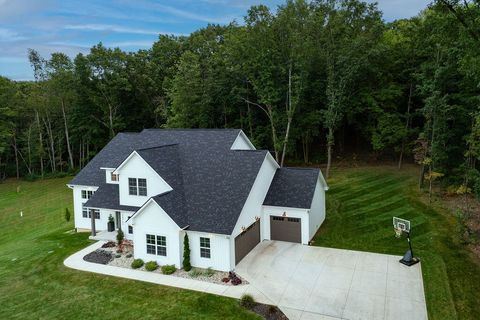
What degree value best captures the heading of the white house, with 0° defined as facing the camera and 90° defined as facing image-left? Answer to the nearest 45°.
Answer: approximately 45°

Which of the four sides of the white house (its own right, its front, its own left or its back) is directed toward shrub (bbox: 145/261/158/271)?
front

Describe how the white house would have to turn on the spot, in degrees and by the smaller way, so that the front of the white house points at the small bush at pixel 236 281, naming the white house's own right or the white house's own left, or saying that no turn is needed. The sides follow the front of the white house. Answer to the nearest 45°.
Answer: approximately 45° to the white house's own left

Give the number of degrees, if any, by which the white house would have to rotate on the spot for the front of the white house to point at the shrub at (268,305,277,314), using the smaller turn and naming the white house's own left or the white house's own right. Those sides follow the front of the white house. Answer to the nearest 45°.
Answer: approximately 45° to the white house's own left

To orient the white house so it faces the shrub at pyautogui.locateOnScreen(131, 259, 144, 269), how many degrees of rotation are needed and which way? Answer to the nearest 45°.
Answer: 0° — it already faces it
